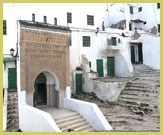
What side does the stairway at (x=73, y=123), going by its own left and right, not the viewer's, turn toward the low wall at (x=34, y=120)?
right

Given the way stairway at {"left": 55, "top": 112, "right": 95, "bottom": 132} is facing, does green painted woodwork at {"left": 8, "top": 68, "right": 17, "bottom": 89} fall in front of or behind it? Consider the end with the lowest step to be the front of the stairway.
behind

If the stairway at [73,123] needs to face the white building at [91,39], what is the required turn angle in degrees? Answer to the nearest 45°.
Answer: approximately 135° to its left

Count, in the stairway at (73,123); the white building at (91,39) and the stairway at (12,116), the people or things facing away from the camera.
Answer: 0

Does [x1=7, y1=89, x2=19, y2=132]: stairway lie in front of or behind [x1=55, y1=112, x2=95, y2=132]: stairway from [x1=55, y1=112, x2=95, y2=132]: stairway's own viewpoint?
behind

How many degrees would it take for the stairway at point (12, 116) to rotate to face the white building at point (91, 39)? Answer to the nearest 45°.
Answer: approximately 135° to its left

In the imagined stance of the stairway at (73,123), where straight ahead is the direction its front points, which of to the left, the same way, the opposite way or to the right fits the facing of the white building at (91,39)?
the same way

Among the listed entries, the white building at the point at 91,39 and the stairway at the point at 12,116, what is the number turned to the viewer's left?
0

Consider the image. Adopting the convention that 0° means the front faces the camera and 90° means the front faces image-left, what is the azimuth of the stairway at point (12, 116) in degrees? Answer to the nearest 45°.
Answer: approximately 0°

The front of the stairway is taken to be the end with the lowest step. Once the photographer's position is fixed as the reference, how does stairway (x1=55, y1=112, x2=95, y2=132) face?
facing the viewer and to the right of the viewer

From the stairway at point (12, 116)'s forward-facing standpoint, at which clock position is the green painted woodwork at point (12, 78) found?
The green painted woodwork is roughly at 6 o'clock from the stairway.

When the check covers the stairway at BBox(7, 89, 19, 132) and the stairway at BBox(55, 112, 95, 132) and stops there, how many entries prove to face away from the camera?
0

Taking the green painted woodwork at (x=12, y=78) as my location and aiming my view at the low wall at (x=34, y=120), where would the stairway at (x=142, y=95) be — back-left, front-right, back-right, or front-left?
front-left

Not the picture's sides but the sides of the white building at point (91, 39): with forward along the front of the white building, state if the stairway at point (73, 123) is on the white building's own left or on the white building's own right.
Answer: on the white building's own right

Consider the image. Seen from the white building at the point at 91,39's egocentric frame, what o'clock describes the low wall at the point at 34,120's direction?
The low wall is roughly at 2 o'clock from the white building.

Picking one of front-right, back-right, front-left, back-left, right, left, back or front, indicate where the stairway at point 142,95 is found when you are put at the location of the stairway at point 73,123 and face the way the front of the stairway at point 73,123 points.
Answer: left
